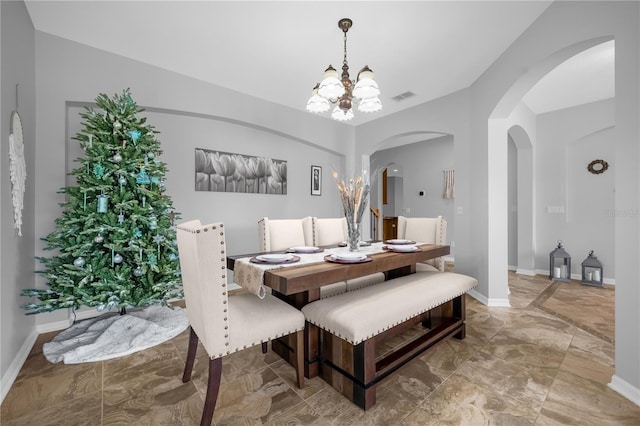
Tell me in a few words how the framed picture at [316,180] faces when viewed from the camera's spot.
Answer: facing the viewer and to the right of the viewer

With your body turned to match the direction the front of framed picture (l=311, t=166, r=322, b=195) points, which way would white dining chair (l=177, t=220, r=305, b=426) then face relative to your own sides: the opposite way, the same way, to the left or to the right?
to the left

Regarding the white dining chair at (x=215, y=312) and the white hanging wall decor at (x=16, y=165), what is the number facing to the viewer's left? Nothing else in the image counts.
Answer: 0

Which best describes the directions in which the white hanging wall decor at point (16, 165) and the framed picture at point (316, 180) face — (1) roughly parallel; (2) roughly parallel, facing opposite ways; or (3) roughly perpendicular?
roughly perpendicular

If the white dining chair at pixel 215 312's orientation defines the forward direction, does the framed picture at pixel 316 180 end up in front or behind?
in front

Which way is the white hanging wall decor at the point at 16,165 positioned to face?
to the viewer's right

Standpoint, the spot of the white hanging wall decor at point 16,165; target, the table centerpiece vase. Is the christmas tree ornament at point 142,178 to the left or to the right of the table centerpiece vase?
left

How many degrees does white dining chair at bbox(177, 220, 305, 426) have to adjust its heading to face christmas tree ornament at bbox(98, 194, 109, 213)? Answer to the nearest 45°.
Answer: approximately 90° to its left

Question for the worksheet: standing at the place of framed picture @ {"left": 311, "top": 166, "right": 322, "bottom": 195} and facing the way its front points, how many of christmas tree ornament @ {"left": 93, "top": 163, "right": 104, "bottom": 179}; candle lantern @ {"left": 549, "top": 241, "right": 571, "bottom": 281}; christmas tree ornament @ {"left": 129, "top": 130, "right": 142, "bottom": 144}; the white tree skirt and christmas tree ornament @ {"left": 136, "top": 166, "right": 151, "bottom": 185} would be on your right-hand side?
4

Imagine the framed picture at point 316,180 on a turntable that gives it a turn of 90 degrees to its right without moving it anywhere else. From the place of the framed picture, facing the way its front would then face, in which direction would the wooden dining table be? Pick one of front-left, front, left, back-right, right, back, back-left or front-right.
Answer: front-left

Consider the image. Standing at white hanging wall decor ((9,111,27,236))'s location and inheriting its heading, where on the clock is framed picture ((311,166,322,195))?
The framed picture is roughly at 12 o'clock from the white hanging wall decor.

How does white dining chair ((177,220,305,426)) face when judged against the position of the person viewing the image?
facing away from the viewer and to the right of the viewer
